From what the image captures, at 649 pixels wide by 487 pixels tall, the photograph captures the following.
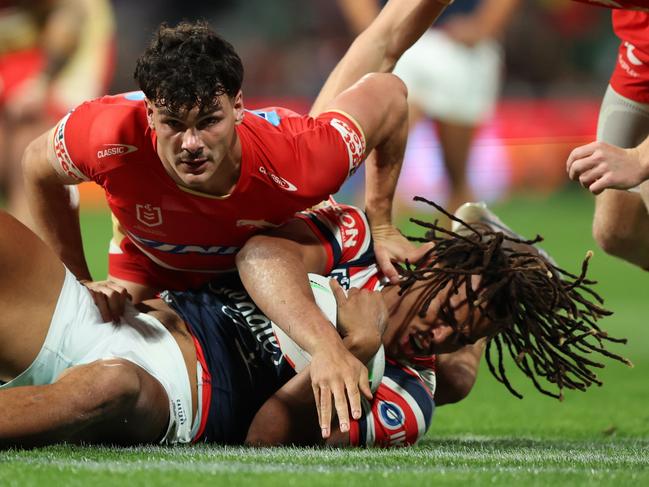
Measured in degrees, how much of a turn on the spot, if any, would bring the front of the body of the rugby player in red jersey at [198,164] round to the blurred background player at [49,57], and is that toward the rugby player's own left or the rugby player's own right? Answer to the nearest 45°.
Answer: approximately 180°

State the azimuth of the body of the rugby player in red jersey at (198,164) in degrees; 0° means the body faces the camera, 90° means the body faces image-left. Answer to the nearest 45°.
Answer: approximately 0°
